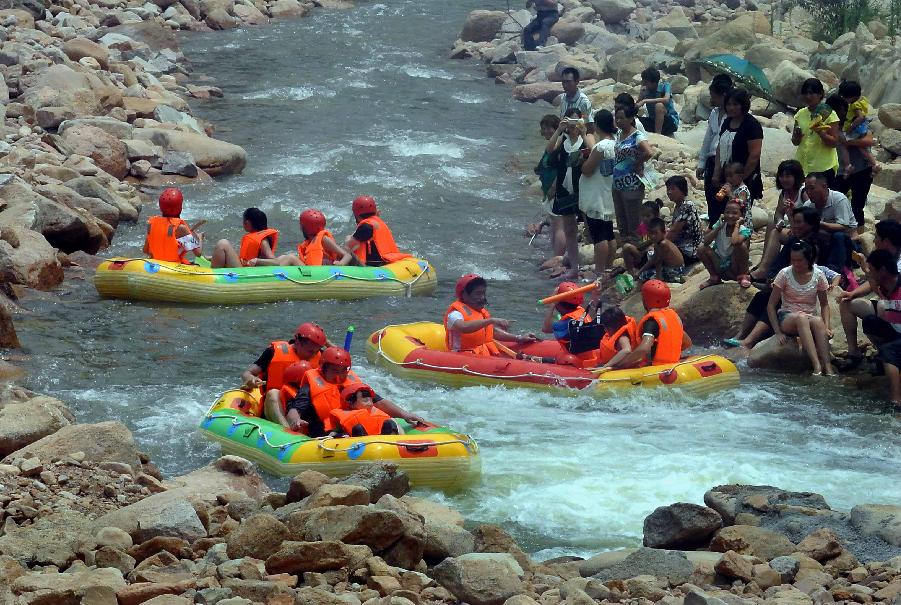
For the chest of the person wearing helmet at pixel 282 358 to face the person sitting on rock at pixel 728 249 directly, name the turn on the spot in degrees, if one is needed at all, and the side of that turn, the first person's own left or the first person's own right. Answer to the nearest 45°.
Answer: approximately 90° to the first person's own left

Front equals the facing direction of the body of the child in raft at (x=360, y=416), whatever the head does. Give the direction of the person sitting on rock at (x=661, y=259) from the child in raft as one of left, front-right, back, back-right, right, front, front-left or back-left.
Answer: left

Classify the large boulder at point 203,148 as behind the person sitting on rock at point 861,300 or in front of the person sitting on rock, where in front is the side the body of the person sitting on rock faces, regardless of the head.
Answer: in front

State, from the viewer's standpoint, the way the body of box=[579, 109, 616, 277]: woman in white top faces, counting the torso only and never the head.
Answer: to the viewer's left

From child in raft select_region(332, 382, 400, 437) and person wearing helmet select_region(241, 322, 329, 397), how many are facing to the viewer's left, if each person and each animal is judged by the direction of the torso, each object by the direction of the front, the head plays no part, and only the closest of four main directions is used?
0

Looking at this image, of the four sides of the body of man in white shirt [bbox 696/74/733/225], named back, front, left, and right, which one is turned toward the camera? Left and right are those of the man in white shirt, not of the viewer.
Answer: left
